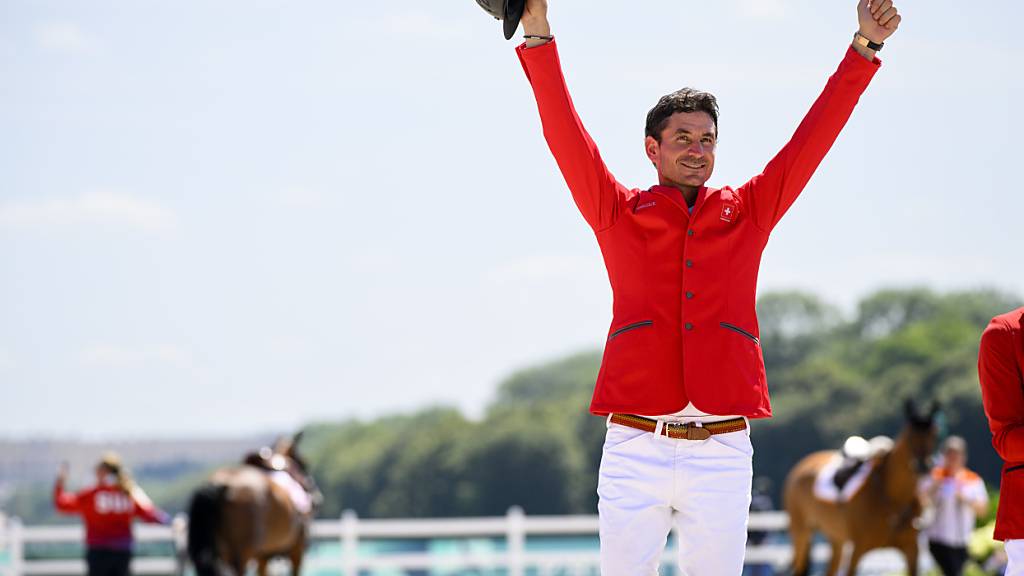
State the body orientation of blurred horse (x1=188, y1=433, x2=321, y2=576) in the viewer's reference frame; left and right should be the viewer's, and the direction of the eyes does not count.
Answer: facing away from the viewer and to the right of the viewer

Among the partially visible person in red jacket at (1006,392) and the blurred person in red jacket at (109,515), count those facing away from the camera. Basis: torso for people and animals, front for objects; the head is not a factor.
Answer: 1

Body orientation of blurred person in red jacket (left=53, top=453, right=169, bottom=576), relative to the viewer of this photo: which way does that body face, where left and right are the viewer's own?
facing away from the viewer

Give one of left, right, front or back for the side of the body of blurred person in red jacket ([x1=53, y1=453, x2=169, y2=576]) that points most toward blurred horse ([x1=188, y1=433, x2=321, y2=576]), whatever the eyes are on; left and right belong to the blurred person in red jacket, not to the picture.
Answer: right

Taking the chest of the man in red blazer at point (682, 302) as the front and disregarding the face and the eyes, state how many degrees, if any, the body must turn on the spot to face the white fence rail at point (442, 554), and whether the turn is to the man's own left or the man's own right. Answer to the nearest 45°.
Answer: approximately 180°

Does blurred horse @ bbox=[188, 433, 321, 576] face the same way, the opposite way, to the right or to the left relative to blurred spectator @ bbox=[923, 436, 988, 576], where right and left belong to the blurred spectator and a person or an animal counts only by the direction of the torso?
the opposite way

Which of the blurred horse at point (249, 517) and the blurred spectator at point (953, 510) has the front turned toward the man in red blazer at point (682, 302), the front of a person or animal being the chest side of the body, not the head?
the blurred spectator

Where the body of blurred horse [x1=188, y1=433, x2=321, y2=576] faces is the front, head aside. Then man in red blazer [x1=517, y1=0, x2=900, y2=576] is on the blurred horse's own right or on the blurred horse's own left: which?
on the blurred horse's own right

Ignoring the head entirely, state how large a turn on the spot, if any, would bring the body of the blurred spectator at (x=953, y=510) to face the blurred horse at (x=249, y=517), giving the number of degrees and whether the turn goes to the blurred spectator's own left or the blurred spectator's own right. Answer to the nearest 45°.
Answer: approximately 90° to the blurred spectator's own right

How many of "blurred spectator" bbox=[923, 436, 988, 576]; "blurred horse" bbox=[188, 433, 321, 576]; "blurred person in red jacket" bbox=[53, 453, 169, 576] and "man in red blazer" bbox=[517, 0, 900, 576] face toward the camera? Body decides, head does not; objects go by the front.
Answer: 2

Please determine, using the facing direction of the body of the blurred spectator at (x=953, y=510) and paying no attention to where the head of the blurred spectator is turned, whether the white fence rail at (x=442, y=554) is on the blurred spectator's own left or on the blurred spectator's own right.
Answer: on the blurred spectator's own right
